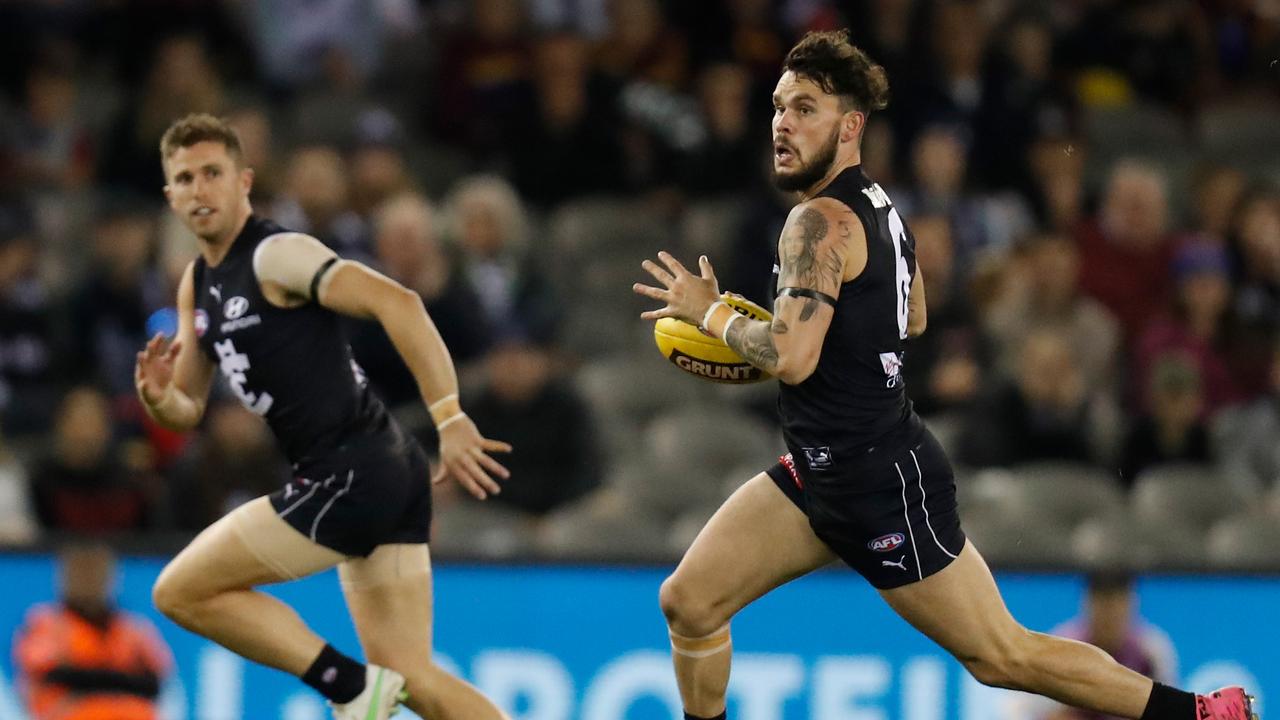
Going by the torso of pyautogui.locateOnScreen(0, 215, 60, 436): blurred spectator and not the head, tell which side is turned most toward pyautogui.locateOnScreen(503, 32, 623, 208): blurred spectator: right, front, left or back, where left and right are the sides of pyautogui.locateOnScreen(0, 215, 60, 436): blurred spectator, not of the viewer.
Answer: left

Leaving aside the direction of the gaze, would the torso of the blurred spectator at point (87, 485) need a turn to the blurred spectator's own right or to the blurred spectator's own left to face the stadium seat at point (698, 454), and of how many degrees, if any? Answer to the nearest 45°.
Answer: approximately 90° to the blurred spectator's own left

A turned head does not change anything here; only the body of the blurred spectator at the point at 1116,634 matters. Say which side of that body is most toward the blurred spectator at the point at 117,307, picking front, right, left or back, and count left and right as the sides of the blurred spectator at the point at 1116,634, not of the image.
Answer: right

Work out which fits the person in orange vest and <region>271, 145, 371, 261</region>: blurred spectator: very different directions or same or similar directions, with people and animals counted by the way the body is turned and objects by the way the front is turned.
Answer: same or similar directions

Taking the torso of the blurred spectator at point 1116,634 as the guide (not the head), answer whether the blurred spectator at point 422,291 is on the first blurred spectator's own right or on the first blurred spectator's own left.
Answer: on the first blurred spectator's own right

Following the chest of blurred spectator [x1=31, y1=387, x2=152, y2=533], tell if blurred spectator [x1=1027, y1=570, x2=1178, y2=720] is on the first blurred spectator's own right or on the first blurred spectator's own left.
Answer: on the first blurred spectator's own left

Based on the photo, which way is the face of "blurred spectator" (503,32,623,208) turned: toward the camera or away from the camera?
toward the camera

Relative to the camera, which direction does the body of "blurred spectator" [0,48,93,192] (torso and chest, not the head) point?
toward the camera

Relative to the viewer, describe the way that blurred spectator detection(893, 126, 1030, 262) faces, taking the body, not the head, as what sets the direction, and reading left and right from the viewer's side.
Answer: facing the viewer

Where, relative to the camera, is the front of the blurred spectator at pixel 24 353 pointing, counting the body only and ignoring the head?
toward the camera
